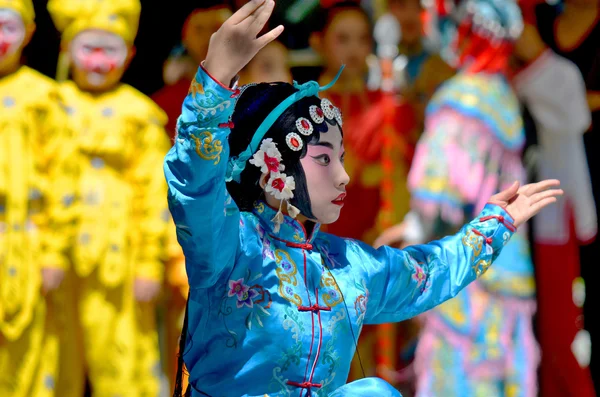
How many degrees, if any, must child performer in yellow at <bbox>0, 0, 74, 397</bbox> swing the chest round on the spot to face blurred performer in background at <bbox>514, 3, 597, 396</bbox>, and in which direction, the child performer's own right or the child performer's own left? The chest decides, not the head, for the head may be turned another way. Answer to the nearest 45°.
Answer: approximately 90° to the child performer's own left

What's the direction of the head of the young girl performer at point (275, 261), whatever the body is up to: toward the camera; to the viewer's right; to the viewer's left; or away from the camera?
to the viewer's right

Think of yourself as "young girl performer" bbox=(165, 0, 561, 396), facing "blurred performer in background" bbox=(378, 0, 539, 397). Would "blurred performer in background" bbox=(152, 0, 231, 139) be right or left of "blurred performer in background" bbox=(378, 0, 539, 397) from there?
left

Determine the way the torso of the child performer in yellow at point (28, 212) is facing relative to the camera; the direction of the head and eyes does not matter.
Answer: toward the camera

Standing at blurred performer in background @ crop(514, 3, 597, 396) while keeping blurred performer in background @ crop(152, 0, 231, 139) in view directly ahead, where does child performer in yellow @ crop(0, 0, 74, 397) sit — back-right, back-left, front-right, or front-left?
front-left

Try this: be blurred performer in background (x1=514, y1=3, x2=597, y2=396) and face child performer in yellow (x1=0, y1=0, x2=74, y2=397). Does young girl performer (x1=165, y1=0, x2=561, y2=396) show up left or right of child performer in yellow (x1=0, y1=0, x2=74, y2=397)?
left
